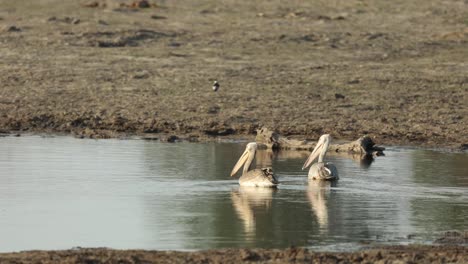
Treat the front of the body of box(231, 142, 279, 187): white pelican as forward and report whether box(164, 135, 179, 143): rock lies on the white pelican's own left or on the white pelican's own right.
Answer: on the white pelican's own right

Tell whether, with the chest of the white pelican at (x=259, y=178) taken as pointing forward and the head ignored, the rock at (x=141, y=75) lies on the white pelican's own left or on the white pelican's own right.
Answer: on the white pelican's own right

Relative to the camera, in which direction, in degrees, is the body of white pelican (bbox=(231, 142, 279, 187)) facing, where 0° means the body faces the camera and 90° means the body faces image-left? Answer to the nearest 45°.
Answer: approximately 90°

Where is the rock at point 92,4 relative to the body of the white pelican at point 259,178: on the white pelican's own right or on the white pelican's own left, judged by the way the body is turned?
on the white pelican's own right

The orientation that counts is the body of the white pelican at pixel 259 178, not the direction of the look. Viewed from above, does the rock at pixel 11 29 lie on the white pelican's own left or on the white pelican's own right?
on the white pelican's own right

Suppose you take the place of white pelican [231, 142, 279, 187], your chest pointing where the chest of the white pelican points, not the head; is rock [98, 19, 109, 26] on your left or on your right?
on your right

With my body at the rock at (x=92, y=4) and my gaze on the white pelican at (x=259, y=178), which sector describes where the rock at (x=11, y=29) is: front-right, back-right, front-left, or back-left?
front-right

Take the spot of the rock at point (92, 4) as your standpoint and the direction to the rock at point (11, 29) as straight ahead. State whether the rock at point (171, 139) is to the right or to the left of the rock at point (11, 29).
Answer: left
